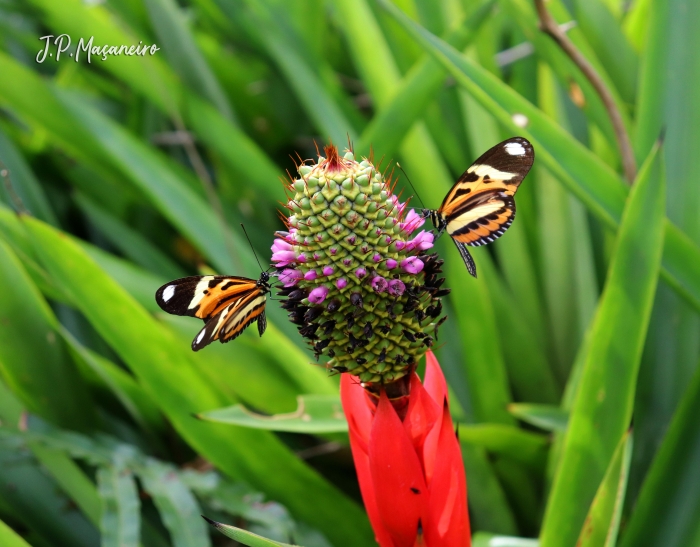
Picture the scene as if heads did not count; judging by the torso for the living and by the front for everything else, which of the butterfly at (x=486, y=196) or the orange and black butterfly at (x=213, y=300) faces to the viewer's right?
the orange and black butterfly

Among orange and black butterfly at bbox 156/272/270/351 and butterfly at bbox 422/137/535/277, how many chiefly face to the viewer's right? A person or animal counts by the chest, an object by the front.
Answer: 1

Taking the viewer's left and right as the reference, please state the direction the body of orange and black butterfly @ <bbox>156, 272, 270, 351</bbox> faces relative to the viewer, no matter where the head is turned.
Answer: facing to the right of the viewer

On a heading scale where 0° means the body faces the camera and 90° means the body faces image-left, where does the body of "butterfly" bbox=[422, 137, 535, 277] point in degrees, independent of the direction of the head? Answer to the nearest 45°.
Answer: approximately 90°

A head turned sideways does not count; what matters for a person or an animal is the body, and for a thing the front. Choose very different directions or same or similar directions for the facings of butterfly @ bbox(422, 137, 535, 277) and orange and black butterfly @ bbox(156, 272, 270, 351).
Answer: very different directions
